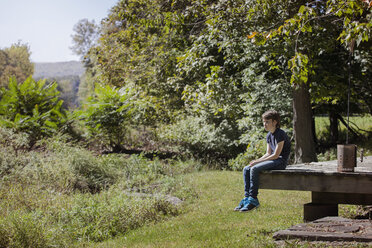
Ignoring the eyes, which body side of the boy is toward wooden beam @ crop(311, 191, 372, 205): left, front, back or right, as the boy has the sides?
back

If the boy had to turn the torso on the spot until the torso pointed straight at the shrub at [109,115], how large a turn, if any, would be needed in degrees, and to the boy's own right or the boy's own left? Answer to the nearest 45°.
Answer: approximately 45° to the boy's own right

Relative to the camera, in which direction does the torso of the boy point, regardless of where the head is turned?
to the viewer's left

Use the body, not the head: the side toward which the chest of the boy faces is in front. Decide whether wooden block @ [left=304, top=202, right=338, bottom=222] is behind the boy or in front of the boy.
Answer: behind

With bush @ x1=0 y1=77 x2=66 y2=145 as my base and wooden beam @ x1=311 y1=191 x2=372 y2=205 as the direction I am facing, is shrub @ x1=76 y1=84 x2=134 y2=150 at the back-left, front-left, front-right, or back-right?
front-left

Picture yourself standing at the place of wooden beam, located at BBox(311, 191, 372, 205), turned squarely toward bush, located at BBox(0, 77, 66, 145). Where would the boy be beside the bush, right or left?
left

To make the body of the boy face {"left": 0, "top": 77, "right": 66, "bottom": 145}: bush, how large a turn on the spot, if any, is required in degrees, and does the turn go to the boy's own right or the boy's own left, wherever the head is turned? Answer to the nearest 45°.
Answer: approximately 45° to the boy's own right

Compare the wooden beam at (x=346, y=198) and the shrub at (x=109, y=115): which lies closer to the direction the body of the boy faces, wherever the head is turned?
the shrub
